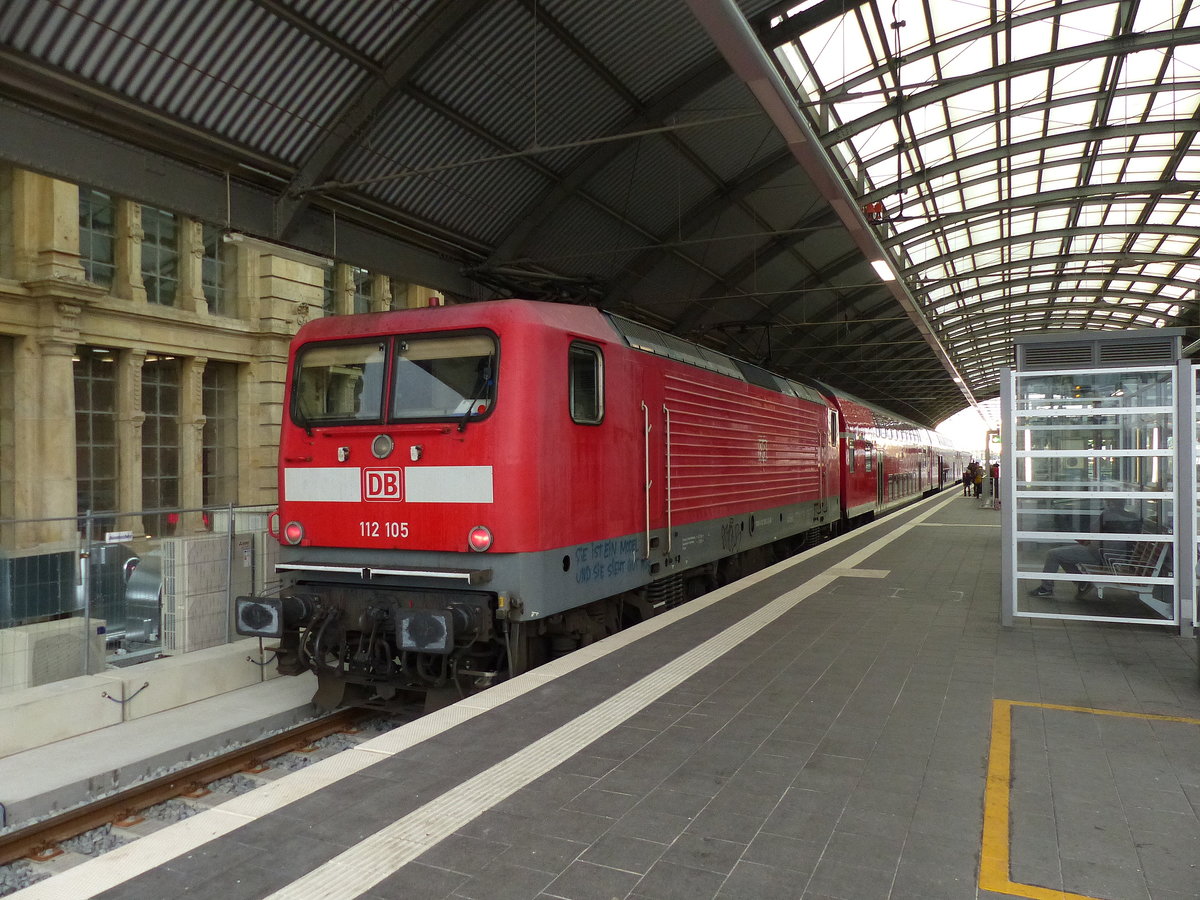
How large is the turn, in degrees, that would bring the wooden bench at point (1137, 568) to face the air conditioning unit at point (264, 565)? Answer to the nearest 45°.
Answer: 0° — it already faces it

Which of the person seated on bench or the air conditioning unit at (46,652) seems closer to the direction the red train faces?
the air conditioning unit

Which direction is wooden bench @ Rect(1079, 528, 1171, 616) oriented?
to the viewer's left

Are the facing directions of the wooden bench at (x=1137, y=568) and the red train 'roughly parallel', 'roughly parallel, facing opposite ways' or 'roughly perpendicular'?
roughly perpendicular

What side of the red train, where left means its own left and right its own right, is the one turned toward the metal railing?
front

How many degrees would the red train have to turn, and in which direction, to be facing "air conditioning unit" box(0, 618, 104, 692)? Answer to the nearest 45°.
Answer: approximately 45° to its right

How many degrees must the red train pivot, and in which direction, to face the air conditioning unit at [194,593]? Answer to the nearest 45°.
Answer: approximately 90° to its right
